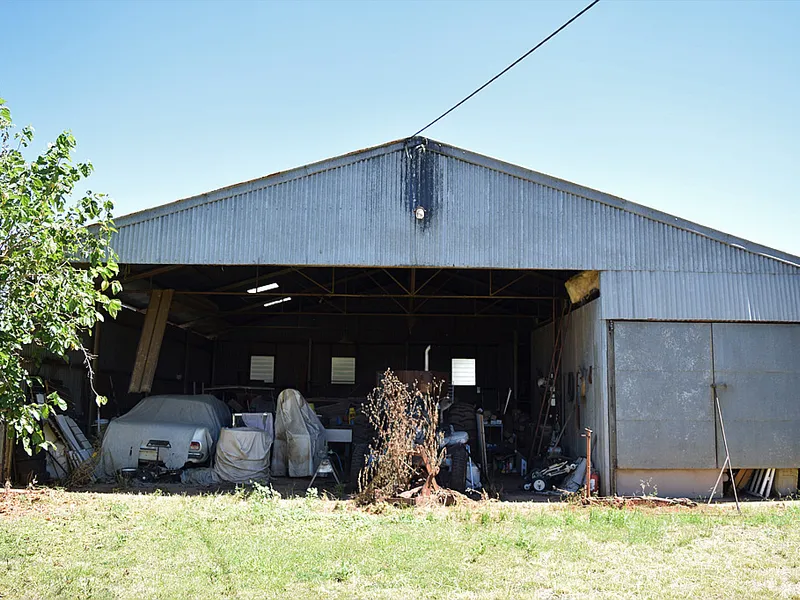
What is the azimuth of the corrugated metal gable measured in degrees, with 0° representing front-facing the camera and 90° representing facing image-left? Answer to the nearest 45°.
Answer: approximately 0°

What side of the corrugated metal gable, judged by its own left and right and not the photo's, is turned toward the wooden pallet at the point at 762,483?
left

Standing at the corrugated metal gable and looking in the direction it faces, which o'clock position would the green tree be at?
The green tree is roughly at 3 o'clock from the corrugated metal gable.
